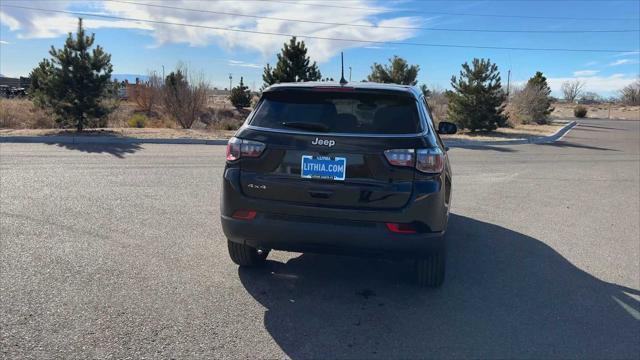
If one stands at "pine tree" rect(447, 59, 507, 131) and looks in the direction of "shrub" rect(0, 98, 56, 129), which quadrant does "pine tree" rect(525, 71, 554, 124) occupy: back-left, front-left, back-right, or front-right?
back-right

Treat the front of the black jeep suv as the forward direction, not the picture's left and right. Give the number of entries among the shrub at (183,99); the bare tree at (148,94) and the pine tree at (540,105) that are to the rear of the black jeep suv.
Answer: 0

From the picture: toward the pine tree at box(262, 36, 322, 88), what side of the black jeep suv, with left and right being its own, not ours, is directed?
front

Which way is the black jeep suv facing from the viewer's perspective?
away from the camera

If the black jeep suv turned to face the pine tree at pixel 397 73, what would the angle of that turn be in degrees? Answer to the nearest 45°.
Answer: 0° — it already faces it

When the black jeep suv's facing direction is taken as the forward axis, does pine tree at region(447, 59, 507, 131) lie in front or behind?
in front

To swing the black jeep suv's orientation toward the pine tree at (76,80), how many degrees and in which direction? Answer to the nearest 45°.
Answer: approximately 45° to its left

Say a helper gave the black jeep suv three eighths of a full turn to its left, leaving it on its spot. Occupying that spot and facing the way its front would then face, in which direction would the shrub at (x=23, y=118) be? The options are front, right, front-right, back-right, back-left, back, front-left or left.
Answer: right

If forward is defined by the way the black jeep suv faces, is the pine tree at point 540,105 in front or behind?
in front

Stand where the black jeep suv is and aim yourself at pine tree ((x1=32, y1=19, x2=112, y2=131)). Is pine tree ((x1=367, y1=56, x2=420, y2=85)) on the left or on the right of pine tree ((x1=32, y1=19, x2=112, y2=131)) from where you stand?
right
